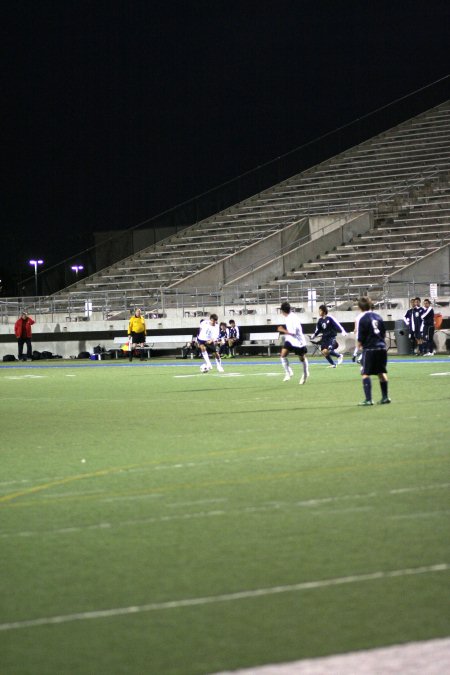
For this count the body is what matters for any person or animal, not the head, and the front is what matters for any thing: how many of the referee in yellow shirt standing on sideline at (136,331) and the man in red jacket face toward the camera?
2

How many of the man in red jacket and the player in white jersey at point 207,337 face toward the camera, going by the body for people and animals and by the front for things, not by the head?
2

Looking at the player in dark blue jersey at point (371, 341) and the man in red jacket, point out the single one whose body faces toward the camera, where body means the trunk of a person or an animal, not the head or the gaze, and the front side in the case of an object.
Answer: the man in red jacket

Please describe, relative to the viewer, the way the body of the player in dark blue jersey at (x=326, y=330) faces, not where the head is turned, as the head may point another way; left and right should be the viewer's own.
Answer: facing the viewer and to the left of the viewer

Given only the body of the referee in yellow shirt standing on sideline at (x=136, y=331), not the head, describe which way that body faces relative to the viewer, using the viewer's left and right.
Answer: facing the viewer

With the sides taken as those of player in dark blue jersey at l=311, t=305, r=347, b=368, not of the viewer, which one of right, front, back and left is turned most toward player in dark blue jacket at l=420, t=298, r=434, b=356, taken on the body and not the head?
back

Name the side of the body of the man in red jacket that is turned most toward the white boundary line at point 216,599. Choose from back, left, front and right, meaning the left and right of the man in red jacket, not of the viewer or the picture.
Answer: front

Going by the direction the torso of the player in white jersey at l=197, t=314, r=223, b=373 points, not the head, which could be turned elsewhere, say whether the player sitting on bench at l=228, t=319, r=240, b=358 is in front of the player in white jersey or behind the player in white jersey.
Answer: behind

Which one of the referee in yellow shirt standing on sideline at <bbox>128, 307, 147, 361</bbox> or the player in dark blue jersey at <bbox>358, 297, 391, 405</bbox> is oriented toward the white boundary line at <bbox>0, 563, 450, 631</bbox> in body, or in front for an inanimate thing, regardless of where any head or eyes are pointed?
the referee in yellow shirt standing on sideline

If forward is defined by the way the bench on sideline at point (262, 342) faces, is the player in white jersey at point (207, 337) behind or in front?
in front

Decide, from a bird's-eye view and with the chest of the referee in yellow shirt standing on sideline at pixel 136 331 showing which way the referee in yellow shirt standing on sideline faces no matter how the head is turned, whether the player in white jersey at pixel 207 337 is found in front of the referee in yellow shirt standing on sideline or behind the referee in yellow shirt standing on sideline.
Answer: in front

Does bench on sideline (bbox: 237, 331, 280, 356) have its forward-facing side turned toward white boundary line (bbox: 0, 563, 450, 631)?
yes

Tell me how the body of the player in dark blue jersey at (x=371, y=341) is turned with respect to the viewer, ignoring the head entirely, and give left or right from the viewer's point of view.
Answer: facing away from the viewer and to the left of the viewer

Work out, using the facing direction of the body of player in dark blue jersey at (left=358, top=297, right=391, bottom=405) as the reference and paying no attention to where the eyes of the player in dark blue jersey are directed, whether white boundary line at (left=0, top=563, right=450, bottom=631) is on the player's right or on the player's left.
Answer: on the player's left

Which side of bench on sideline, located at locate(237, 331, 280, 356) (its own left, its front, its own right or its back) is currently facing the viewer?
front

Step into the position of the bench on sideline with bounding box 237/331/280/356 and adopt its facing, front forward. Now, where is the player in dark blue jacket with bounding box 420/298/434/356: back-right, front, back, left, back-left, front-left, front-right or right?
front-left

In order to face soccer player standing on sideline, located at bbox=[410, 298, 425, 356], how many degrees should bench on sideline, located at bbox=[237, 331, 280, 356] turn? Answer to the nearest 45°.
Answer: approximately 45° to its left

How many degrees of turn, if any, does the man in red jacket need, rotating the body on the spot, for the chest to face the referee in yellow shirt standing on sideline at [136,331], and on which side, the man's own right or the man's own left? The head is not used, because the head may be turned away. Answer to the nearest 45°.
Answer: approximately 45° to the man's own left
